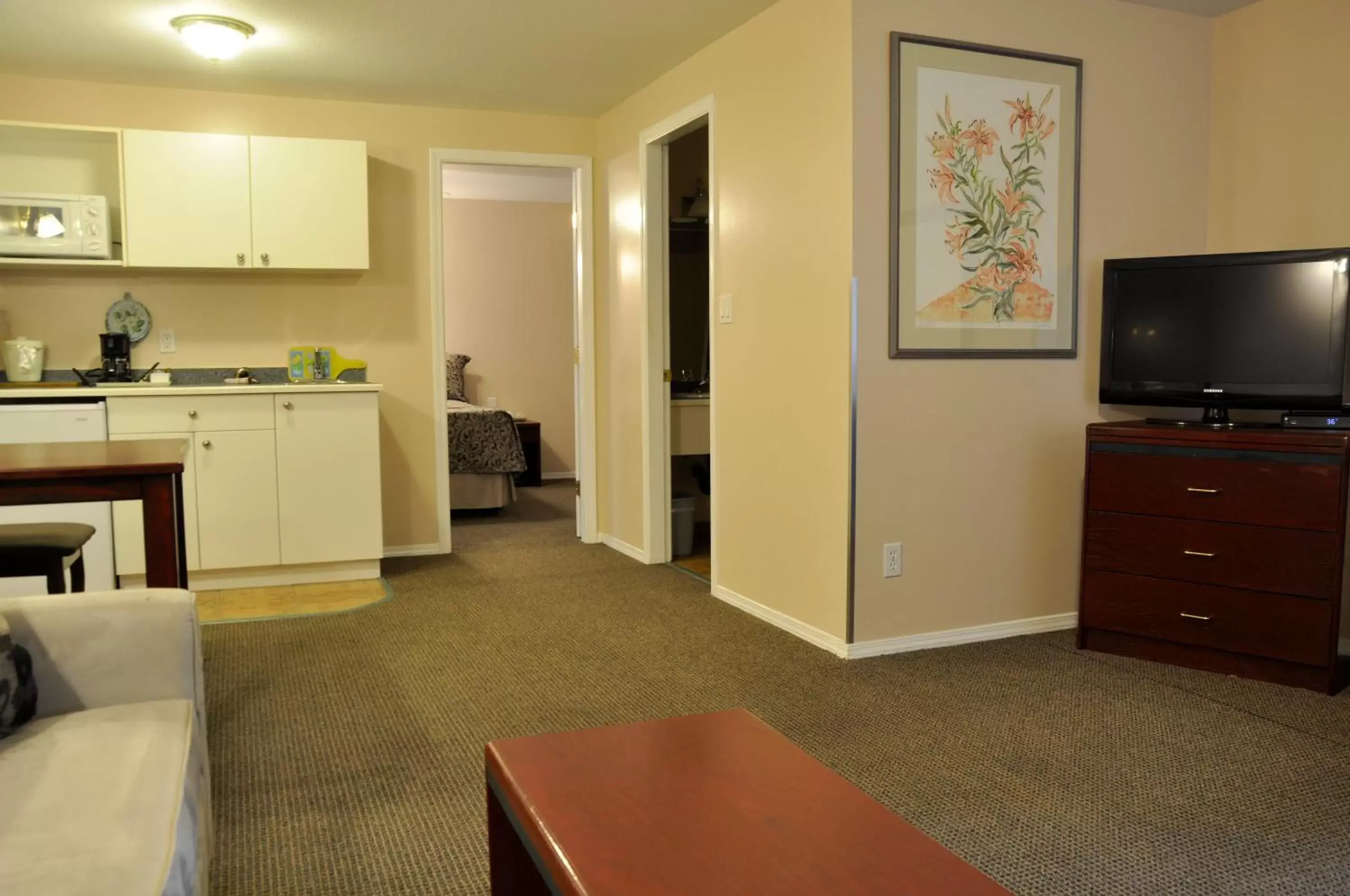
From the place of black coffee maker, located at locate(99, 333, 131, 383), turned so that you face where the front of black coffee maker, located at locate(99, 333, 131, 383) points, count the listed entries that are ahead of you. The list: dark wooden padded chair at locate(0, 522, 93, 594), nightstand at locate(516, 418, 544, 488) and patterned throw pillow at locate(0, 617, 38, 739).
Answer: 2

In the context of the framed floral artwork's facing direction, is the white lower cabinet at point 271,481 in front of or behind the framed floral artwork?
behind

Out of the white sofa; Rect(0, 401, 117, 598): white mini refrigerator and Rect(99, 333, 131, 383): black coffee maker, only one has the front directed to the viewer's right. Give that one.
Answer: the white sofa

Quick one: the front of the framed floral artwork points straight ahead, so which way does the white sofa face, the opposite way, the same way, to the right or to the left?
to the left

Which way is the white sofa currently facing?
to the viewer's right

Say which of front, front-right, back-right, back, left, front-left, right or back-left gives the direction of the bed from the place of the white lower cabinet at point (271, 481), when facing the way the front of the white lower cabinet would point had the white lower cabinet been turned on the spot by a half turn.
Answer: front-right

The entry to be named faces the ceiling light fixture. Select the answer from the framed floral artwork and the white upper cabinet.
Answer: the white upper cabinet

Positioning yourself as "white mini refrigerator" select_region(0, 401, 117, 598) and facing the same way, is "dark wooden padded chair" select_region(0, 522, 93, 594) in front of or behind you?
in front

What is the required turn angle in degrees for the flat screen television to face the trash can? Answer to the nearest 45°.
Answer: approximately 90° to its right

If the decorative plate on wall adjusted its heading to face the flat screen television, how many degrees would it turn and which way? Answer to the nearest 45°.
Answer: approximately 45° to its left

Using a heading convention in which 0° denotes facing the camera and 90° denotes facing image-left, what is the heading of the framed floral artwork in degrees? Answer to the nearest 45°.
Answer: approximately 315°

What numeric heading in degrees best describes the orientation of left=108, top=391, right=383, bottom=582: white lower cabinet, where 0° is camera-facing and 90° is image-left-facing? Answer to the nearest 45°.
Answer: approximately 0°

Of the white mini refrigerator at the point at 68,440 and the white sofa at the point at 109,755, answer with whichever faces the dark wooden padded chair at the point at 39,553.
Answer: the white mini refrigerator
